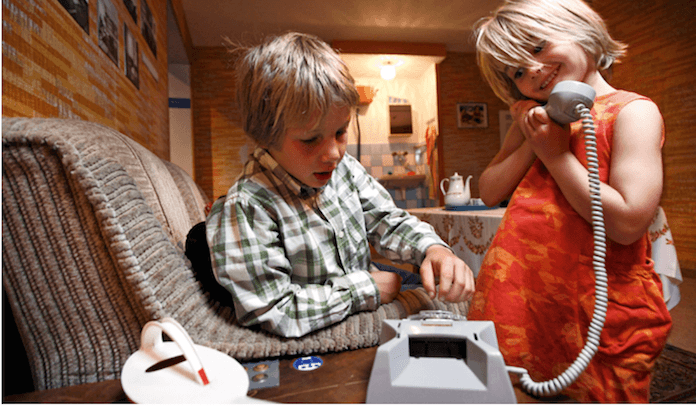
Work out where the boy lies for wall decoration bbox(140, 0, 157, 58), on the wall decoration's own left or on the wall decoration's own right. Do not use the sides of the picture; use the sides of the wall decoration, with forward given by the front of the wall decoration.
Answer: on the wall decoration's own right

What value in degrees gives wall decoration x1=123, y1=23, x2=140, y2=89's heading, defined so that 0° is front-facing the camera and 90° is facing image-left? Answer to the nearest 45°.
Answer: approximately 270°

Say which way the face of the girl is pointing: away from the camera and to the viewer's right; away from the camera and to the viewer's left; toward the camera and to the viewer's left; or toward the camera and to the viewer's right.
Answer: toward the camera and to the viewer's left

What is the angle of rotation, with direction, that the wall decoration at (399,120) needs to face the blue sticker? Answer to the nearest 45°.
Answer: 0° — it already faces it

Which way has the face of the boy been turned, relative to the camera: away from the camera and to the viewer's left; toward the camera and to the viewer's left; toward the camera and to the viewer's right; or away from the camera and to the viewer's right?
toward the camera and to the viewer's right

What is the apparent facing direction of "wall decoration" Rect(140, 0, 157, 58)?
to the viewer's right

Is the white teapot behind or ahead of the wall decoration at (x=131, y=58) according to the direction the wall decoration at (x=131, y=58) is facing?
ahead

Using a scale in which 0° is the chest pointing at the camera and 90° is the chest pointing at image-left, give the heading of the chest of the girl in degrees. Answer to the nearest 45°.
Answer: approximately 45°

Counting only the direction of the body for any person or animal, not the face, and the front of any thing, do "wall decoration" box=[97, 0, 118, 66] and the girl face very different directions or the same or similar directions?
very different directions

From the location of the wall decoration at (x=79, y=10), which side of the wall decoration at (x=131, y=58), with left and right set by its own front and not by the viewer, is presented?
right

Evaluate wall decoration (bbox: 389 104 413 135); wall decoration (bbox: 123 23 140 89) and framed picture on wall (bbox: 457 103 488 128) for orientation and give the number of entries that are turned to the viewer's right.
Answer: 1
